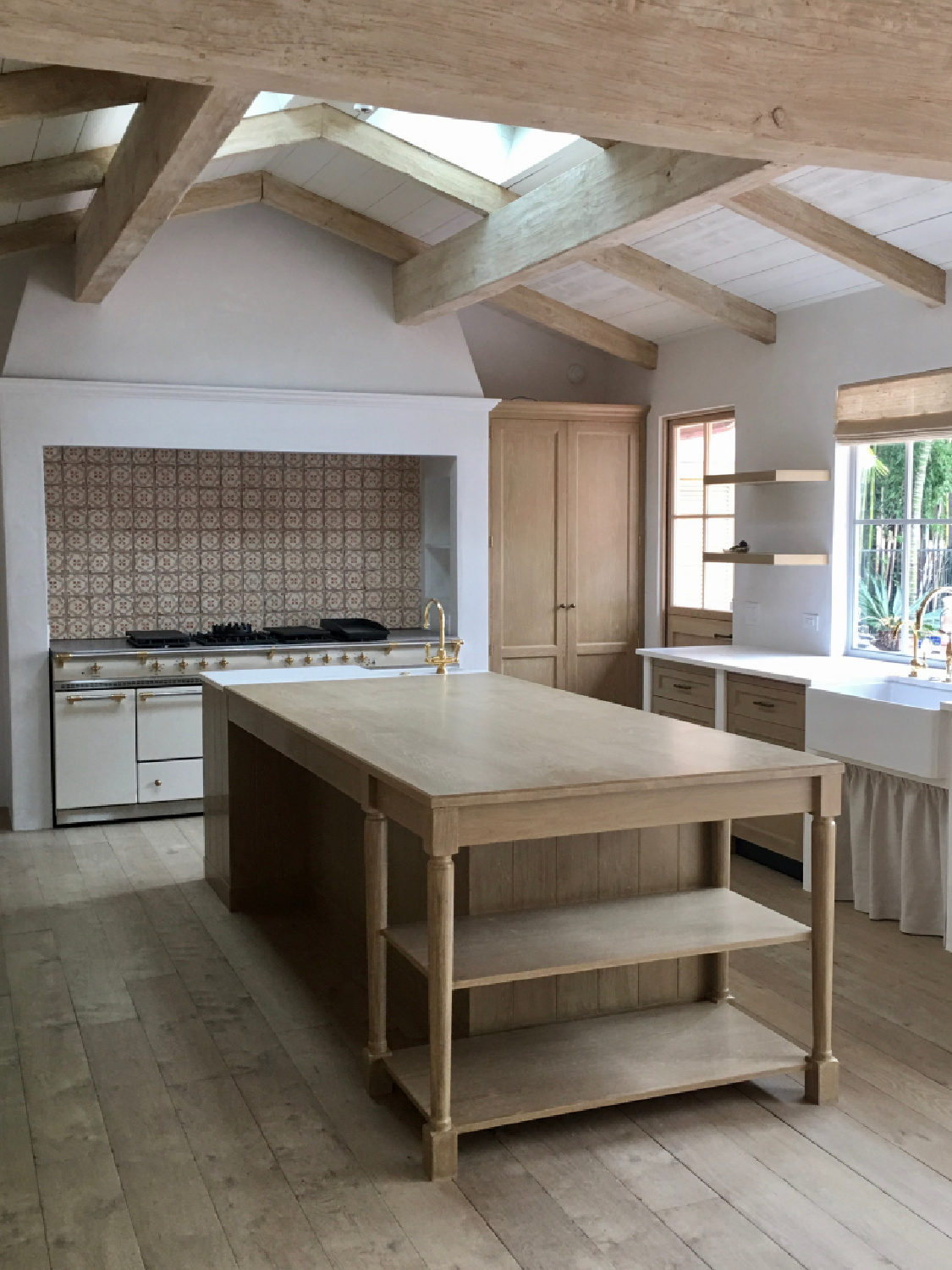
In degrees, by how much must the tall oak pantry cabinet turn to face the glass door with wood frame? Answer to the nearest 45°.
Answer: approximately 90° to its left

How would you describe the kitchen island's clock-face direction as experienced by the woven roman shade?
The kitchen island is roughly at 11 o'clock from the woven roman shade.

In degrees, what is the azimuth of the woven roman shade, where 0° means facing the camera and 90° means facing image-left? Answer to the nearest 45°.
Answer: approximately 45°

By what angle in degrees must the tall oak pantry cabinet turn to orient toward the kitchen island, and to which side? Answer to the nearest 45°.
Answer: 0° — it already faces it

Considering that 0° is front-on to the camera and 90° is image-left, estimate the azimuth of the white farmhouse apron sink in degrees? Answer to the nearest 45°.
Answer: approximately 45°

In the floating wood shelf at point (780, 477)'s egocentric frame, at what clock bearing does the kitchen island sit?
The kitchen island is roughly at 11 o'clock from the floating wood shelf.

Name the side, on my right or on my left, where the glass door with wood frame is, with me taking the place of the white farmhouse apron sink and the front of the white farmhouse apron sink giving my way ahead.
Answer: on my right
